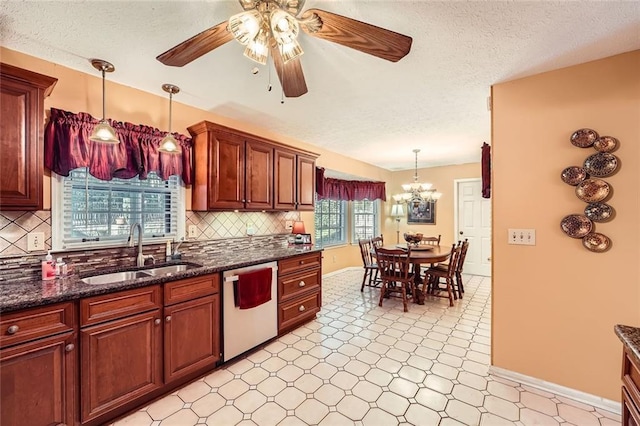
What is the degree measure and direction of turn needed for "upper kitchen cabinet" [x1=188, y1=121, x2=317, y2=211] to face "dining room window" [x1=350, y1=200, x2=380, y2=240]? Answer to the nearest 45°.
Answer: approximately 90° to its left

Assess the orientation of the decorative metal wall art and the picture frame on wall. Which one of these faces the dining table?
the picture frame on wall

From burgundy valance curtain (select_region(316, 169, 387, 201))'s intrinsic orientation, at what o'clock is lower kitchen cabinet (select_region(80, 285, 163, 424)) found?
The lower kitchen cabinet is roughly at 2 o'clock from the burgundy valance curtain.

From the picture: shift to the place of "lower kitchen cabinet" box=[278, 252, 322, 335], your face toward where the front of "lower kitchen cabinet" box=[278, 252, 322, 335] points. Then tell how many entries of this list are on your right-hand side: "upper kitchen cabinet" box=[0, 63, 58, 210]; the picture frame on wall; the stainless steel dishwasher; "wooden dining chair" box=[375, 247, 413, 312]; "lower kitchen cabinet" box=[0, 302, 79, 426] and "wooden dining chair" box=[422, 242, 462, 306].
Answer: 3

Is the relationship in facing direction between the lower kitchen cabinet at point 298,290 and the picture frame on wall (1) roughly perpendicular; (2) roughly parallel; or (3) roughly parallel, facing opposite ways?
roughly perpendicular

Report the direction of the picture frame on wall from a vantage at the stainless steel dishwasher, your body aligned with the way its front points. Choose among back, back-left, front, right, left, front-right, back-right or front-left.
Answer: left

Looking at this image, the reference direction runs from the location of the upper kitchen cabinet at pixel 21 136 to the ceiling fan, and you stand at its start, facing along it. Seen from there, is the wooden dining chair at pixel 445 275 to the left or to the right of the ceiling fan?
left

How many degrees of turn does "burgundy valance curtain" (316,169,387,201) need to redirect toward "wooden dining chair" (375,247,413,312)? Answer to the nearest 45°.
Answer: approximately 45° to its right

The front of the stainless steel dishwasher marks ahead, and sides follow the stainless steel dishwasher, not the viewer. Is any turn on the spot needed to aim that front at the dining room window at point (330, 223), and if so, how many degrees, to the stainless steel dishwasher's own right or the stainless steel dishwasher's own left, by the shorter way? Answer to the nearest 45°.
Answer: approximately 90° to the stainless steel dishwasher's own left

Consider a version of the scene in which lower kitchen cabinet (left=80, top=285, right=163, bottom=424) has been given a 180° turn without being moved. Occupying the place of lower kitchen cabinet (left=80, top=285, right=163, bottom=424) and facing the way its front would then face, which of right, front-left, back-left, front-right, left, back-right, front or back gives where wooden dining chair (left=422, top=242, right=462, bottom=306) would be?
back-right

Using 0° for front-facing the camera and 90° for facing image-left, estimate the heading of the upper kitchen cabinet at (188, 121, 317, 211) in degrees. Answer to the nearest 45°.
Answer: approximately 315°

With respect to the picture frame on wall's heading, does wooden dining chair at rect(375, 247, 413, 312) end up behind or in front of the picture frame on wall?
in front

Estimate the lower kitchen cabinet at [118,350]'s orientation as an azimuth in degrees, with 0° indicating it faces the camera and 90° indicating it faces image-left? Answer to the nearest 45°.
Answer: approximately 315°

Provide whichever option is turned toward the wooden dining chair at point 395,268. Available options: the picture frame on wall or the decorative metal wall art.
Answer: the picture frame on wall
